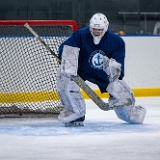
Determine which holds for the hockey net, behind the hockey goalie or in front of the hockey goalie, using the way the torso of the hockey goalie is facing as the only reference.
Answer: behind

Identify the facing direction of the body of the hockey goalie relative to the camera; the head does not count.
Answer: toward the camera
